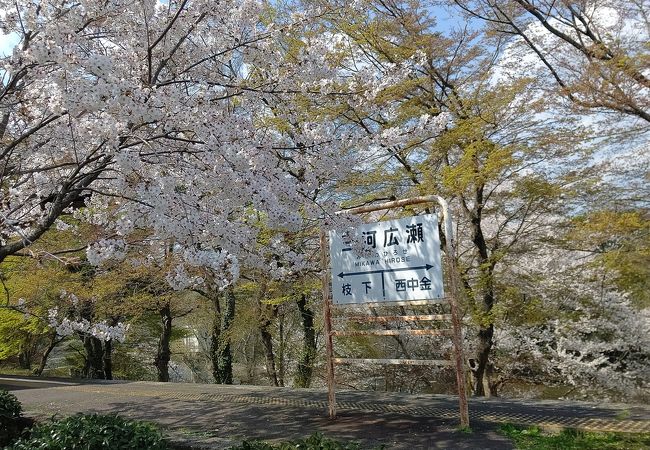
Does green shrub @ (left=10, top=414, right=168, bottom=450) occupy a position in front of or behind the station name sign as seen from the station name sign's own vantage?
in front

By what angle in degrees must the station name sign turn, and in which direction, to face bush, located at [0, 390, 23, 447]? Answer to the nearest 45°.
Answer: approximately 45° to its right

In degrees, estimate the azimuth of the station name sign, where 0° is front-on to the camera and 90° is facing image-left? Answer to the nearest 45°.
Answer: approximately 45°
